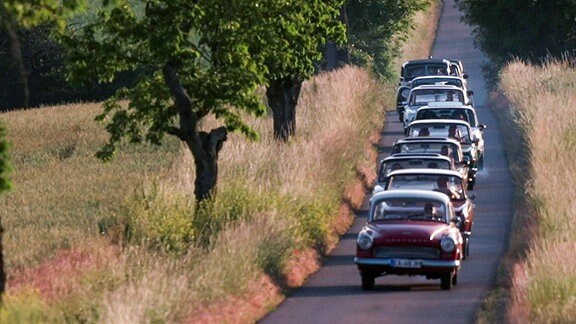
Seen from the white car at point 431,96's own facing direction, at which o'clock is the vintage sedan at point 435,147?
The vintage sedan is roughly at 12 o'clock from the white car.

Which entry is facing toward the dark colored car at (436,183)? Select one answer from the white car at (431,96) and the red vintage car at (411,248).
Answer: the white car

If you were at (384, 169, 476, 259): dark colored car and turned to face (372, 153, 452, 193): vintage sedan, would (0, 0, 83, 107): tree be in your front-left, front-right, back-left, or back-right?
front-left

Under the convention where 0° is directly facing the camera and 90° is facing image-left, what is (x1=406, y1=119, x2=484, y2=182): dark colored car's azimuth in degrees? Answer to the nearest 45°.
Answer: approximately 0°

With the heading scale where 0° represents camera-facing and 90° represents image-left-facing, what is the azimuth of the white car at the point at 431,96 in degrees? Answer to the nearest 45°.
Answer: approximately 0°

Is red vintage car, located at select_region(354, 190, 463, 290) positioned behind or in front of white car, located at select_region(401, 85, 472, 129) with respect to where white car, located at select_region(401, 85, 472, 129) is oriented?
in front

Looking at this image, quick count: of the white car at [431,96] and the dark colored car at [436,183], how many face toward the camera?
2

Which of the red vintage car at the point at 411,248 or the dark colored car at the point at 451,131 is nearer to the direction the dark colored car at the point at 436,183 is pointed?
the red vintage car

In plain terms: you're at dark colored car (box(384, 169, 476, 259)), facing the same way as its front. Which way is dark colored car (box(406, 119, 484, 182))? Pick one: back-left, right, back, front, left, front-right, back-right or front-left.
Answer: back

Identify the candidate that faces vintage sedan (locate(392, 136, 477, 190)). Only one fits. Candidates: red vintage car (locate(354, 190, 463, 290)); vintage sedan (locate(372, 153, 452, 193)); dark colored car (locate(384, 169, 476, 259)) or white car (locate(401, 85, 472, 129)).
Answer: the white car
